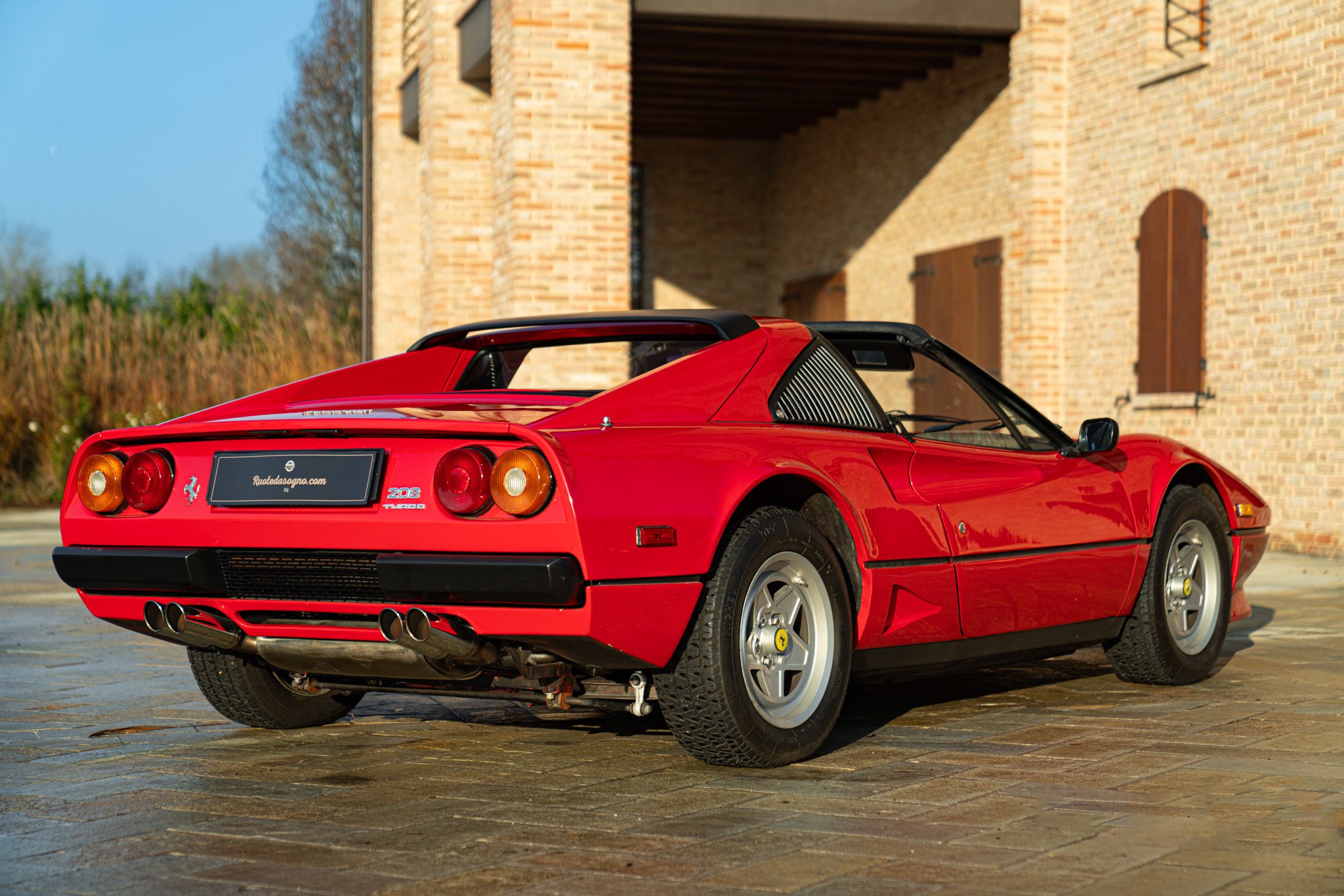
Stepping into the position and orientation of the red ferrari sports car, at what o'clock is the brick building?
The brick building is roughly at 11 o'clock from the red ferrari sports car.

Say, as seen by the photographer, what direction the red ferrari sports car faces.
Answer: facing away from the viewer and to the right of the viewer
